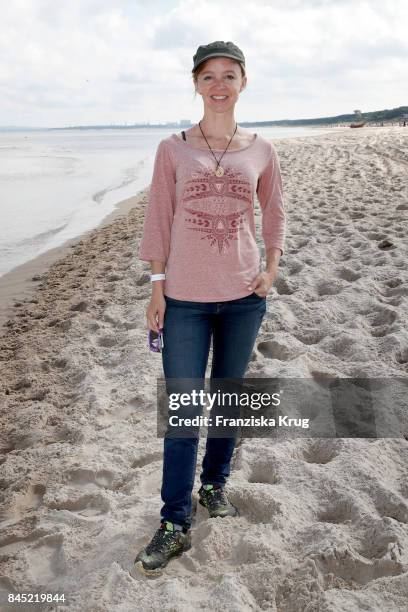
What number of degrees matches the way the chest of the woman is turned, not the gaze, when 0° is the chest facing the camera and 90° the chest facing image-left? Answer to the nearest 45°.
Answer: approximately 0°
